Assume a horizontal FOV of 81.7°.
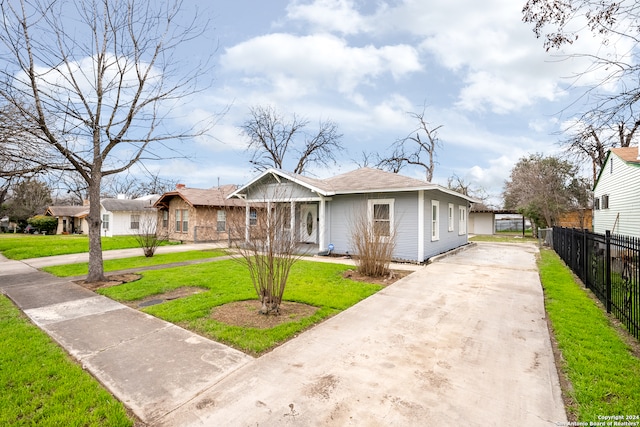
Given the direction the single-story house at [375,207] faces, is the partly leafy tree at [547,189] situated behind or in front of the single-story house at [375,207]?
behind

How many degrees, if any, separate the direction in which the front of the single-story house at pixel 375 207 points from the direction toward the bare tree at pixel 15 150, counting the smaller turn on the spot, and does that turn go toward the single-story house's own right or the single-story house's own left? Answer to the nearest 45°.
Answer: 0° — it already faces it

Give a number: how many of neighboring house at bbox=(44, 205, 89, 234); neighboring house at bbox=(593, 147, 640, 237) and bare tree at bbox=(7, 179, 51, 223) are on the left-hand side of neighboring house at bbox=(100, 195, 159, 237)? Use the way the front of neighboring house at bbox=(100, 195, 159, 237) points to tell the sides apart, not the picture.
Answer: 1

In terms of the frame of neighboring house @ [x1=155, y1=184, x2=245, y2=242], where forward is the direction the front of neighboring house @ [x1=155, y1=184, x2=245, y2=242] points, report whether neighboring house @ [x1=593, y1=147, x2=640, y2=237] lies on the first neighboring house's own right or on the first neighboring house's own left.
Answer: on the first neighboring house's own left

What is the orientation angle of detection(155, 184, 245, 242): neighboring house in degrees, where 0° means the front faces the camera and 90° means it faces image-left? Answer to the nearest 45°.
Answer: approximately 45°

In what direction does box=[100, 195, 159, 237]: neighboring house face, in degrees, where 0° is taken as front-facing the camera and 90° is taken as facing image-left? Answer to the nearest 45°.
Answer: approximately 45°

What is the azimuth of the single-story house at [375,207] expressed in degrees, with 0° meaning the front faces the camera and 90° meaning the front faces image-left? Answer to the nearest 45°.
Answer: approximately 45°

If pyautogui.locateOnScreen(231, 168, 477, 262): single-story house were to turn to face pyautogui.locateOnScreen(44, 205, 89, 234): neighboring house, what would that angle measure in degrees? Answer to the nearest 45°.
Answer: approximately 90° to its right

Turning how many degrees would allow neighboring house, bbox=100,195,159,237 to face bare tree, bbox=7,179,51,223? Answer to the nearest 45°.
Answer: approximately 90° to its right

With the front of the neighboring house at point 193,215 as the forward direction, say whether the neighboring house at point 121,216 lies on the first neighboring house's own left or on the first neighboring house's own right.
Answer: on the first neighboring house's own right

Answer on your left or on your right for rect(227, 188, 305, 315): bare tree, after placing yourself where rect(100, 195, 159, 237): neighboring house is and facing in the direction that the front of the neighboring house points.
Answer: on your left
